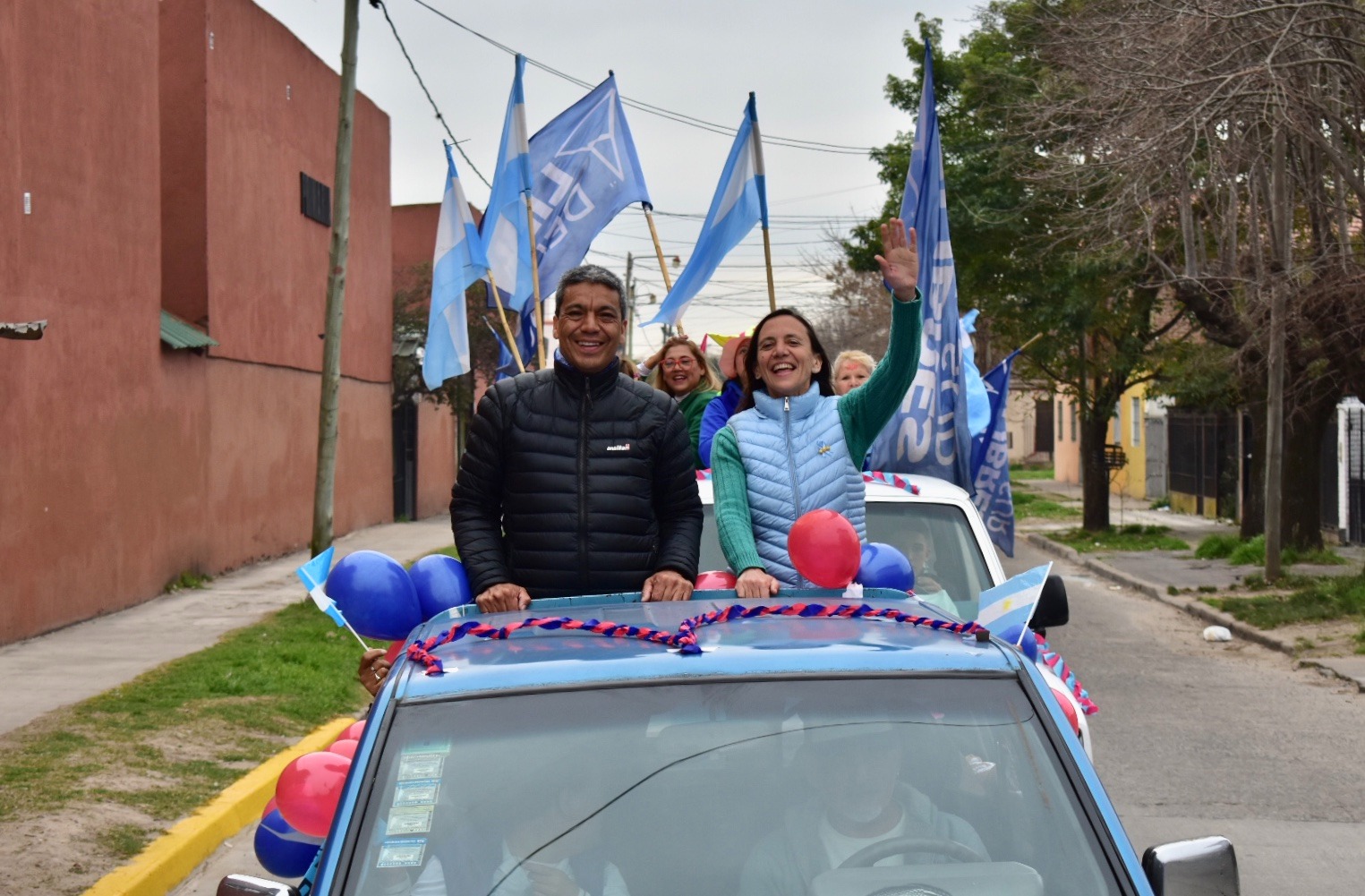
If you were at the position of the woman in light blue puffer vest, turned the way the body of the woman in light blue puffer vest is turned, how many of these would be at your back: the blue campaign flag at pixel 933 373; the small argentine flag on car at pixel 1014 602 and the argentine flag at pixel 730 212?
2

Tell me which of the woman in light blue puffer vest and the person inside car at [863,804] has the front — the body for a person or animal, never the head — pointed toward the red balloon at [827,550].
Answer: the woman in light blue puffer vest

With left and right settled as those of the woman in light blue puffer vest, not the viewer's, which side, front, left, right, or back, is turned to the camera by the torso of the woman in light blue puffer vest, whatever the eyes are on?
front

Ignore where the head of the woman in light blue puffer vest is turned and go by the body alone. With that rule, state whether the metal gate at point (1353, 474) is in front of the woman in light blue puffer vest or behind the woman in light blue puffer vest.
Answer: behind

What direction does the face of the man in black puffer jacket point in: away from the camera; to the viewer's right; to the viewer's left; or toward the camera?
toward the camera

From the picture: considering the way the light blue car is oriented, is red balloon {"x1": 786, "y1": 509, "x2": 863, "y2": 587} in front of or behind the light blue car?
behind

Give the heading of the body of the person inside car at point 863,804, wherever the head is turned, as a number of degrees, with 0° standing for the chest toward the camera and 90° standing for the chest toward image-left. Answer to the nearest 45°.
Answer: approximately 0°

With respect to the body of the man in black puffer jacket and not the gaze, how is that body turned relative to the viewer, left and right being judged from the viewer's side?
facing the viewer

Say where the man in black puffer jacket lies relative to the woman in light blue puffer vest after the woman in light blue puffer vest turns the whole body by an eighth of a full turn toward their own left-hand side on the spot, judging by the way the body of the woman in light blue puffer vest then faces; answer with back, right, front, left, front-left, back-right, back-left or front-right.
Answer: right

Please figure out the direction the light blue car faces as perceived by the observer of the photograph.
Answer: facing the viewer

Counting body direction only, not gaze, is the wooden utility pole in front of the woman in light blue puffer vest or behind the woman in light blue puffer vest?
behind

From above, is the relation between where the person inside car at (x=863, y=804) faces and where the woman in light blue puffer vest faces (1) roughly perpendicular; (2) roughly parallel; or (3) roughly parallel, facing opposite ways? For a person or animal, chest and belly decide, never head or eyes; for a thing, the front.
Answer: roughly parallel

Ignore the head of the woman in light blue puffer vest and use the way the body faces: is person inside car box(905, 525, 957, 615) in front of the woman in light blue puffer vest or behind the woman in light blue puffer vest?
behind

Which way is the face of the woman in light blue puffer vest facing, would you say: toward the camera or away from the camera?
toward the camera
